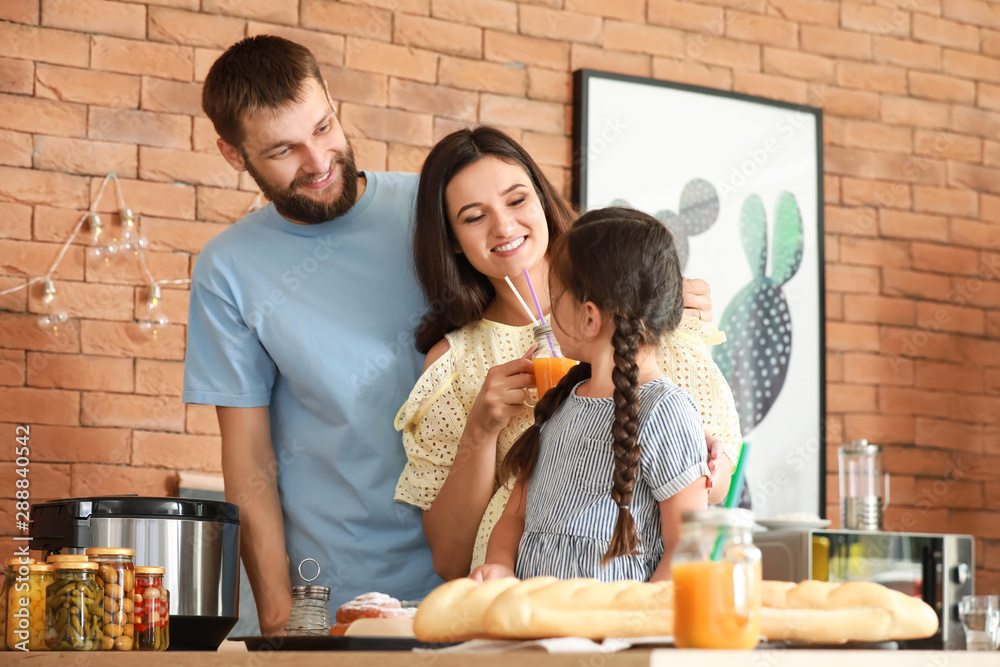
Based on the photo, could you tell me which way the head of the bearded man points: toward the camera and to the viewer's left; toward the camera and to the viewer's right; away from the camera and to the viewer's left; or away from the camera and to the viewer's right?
toward the camera and to the viewer's right

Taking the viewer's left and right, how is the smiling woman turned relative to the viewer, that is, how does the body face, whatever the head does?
facing the viewer and to the right of the viewer

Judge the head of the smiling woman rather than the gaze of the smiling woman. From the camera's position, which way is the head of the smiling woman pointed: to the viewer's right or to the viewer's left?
to the viewer's right

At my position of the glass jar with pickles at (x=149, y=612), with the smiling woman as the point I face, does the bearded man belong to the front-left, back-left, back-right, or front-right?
front-left

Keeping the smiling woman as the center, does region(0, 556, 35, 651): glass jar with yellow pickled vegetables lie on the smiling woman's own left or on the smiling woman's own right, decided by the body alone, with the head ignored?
on the smiling woman's own right

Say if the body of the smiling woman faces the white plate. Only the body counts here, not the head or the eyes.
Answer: no

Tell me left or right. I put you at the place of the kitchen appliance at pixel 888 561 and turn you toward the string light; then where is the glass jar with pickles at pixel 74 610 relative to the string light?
left

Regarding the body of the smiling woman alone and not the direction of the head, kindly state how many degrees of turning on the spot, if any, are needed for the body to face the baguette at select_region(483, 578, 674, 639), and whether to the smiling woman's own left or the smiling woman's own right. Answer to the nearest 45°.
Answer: approximately 45° to the smiling woman's own right

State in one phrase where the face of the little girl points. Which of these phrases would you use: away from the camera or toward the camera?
away from the camera

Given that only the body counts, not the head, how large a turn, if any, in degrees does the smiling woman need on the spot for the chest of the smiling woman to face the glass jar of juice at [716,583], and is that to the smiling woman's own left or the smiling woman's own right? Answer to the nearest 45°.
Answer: approximately 45° to the smiling woman's own right
